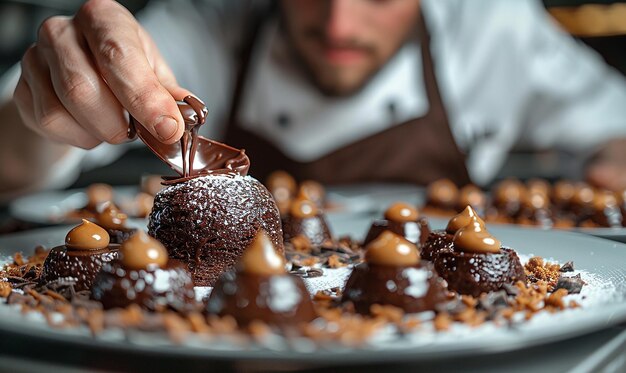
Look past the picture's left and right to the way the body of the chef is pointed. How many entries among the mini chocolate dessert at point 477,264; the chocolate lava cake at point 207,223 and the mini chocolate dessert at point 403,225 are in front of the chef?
3

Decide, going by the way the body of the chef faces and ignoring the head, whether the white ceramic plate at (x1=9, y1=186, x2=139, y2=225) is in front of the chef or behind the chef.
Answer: in front

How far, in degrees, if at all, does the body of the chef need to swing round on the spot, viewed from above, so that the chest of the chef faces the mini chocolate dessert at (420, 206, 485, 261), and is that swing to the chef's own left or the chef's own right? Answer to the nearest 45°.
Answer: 0° — they already face it

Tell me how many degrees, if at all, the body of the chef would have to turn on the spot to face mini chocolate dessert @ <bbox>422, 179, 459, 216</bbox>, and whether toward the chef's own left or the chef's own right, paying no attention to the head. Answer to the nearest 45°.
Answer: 0° — they already face it

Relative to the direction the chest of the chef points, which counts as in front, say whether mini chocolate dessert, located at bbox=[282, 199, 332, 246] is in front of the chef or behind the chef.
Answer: in front

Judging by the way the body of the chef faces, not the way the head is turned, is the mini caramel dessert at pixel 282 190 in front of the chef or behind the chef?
in front

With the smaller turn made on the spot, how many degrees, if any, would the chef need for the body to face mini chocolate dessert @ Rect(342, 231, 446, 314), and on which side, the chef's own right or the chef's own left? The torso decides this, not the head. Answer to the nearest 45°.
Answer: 0° — they already face it

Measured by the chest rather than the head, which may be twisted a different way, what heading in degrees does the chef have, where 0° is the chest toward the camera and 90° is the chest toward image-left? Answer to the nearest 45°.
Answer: approximately 0°

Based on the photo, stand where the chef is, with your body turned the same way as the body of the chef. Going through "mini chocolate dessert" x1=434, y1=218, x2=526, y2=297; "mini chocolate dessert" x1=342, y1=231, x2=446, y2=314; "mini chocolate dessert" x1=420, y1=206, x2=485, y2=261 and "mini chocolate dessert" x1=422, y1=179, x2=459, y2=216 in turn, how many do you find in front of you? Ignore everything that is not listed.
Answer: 4
